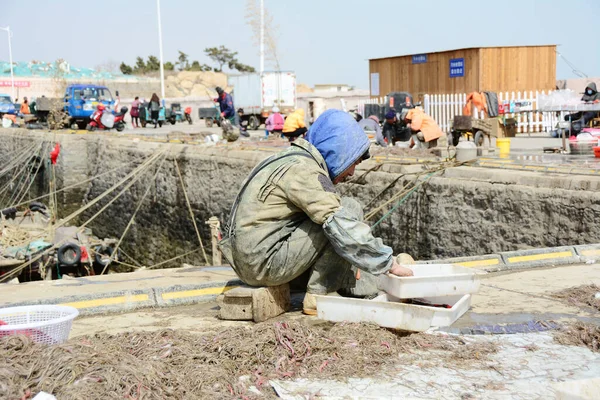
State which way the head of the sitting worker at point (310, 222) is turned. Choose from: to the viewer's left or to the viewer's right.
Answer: to the viewer's right

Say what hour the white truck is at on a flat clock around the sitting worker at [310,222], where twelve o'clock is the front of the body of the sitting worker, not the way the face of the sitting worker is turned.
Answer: The white truck is roughly at 9 o'clock from the sitting worker.

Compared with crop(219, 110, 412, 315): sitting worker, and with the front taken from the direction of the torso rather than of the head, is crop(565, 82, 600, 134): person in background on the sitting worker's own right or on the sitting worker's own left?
on the sitting worker's own left

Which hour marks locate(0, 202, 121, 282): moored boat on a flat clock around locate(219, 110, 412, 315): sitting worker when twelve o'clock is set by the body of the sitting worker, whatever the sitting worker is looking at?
The moored boat is roughly at 8 o'clock from the sitting worker.

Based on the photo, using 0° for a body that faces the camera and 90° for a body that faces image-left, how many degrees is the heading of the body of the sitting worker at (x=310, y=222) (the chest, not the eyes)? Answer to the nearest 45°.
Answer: approximately 270°

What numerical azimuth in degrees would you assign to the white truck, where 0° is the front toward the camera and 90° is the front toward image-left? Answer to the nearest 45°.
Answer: approximately 135°

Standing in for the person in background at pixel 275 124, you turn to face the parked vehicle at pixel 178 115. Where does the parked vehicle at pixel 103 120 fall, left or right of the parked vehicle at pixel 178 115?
left

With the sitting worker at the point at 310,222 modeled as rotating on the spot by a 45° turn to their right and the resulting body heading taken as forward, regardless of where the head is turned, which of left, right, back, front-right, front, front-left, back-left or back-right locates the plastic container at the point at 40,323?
right
